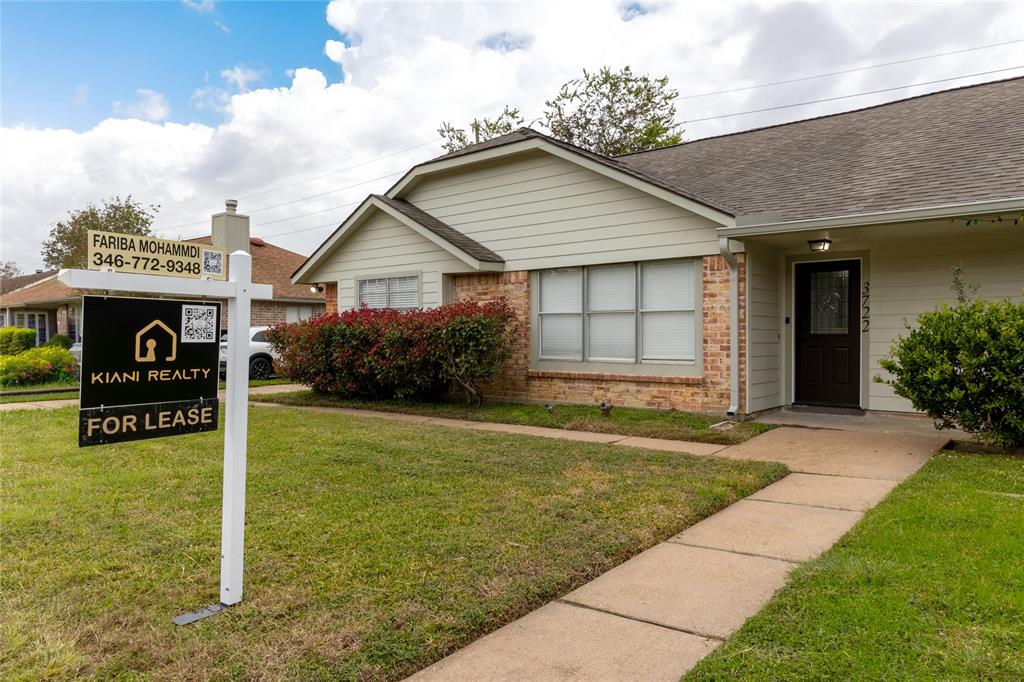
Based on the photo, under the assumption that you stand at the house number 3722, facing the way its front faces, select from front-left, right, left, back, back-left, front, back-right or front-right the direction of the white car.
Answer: right

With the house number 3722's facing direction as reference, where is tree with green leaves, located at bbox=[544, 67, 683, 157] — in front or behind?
behind

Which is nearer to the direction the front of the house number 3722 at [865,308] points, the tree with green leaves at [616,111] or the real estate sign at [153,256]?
the real estate sign

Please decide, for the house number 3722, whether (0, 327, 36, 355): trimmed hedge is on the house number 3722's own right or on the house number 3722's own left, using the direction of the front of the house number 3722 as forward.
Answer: on the house number 3722's own right

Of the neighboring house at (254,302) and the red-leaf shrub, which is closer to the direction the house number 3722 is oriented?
the red-leaf shrub

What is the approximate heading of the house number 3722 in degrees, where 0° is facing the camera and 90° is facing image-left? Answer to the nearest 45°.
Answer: approximately 0°

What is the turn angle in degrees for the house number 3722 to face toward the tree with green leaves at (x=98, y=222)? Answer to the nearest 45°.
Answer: approximately 90° to its right

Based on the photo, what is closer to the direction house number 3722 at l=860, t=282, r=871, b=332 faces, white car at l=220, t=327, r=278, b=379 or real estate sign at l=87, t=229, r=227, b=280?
the real estate sign

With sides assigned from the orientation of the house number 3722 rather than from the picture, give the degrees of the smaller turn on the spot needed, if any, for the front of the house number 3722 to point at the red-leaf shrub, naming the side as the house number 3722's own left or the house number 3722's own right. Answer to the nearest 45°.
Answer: approximately 90° to the house number 3722's own right

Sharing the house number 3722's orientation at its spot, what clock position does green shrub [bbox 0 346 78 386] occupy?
The green shrub is roughly at 3 o'clock from the house number 3722.

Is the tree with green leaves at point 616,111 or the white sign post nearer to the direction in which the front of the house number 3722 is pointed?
the white sign post

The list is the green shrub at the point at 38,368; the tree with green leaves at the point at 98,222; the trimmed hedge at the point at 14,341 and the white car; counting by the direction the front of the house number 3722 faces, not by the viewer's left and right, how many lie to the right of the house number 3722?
4

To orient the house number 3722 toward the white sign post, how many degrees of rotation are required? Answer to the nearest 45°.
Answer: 0° — it already faces it

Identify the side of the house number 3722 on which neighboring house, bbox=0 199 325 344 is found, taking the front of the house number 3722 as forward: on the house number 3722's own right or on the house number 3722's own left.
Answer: on the house number 3722's own right

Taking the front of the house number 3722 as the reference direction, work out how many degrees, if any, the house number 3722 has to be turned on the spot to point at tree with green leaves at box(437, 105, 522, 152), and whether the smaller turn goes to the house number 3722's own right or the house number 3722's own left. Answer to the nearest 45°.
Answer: approximately 135° to the house number 3722's own right
